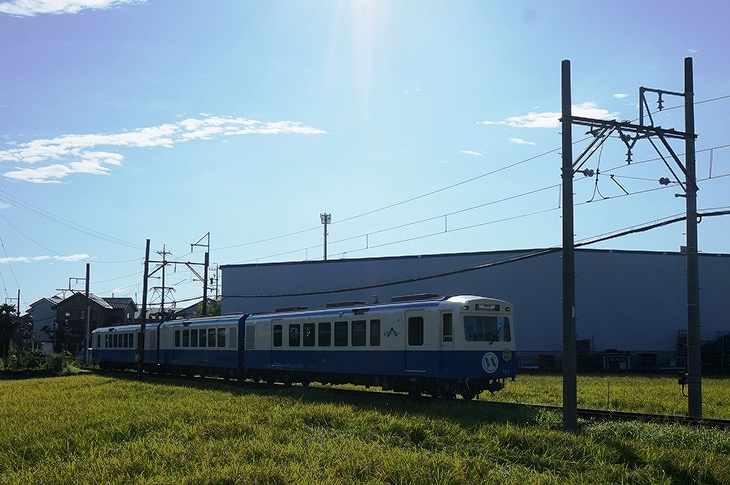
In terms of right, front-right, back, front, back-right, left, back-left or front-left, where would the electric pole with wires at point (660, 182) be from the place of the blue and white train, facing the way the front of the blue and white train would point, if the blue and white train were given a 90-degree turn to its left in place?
right

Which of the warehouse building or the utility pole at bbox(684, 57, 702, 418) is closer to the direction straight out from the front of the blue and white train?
the utility pole

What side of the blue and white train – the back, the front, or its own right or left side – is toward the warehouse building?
left

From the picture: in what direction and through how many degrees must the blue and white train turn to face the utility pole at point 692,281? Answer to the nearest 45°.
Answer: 0° — it already faces it

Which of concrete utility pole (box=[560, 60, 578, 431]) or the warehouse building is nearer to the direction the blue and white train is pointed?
the concrete utility pole

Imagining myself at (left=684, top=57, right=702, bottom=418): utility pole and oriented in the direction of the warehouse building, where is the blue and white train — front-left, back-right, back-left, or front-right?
front-left

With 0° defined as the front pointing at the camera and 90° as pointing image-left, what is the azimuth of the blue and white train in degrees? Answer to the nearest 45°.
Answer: approximately 315°

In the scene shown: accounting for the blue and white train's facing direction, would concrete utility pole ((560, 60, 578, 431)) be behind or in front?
in front
